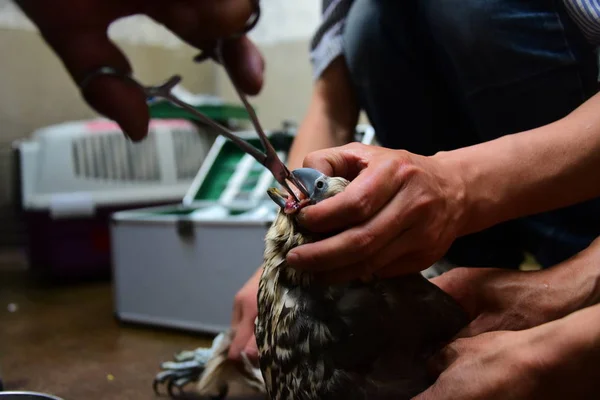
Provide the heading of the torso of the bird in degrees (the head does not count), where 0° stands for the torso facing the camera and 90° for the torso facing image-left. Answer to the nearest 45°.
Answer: approximately 90°

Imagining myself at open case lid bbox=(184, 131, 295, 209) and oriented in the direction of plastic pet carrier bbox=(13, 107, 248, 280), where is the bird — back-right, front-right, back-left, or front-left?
back-left

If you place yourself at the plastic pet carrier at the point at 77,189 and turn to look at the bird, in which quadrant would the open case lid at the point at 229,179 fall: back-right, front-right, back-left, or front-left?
front-left
